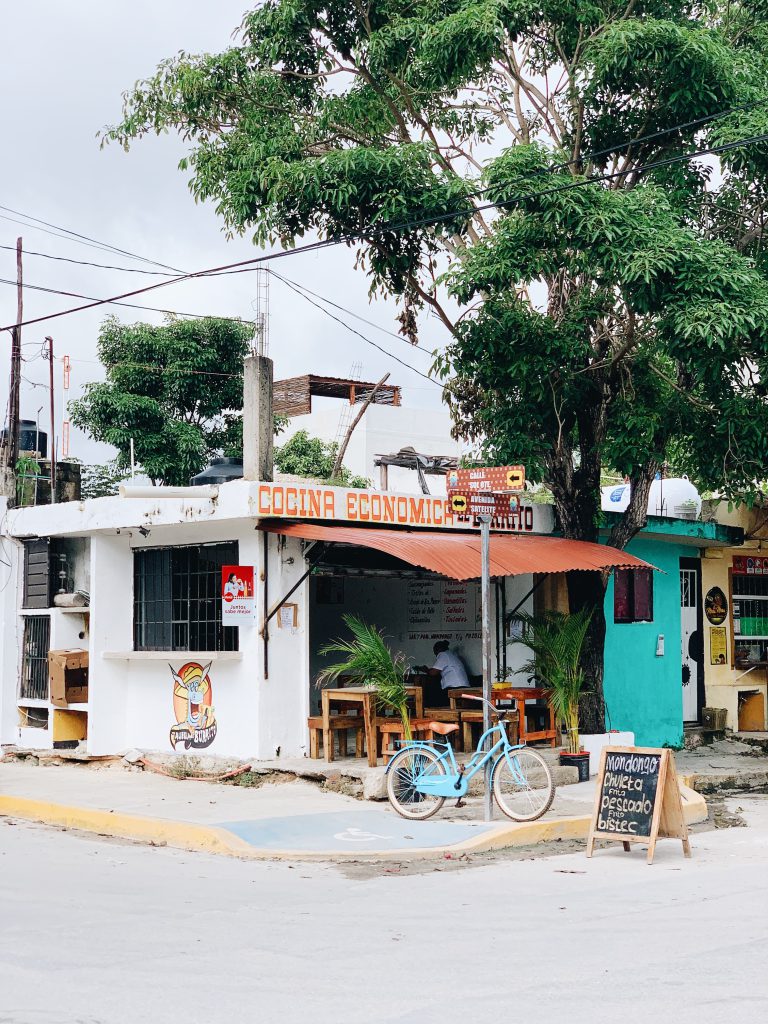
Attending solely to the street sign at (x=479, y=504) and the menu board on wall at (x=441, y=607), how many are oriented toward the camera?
2

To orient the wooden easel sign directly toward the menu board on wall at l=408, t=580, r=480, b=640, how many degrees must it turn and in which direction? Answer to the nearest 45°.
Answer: approximately 135° to its right

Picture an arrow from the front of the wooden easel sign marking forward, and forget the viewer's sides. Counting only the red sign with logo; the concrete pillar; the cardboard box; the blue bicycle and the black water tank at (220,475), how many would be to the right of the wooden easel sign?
5

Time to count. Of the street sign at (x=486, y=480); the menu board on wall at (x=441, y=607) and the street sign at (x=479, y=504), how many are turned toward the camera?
3

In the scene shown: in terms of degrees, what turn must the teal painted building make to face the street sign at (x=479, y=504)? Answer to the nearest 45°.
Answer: approximately 45° to its right

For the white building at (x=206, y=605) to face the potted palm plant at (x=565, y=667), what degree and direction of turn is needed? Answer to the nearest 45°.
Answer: approximately 45° to its left

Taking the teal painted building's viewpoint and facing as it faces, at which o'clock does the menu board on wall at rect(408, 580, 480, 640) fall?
The menu board on wall is roughly at 4 o'clock from the teal painted building.

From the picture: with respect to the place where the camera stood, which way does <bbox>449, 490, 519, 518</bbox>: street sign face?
facing the viewer

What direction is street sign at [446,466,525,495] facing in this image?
toward the camera

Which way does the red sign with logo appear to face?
toward the camera
